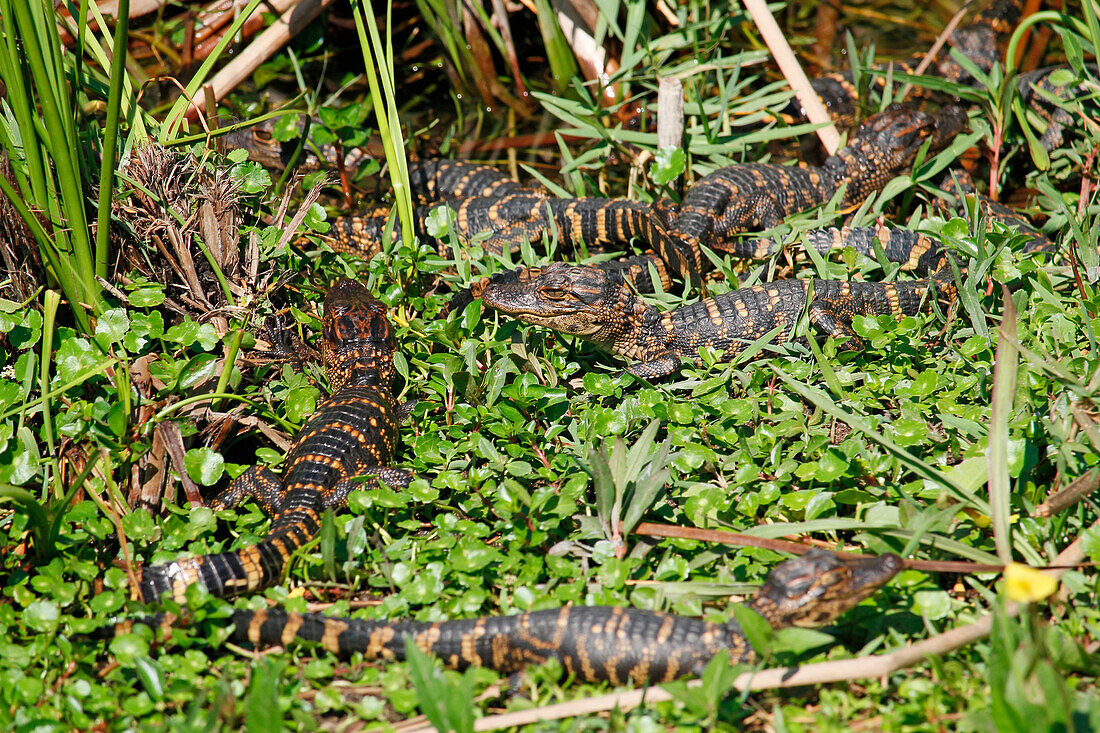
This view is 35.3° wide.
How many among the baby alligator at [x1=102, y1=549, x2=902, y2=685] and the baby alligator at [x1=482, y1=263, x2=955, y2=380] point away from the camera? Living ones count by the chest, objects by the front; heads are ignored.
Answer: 0

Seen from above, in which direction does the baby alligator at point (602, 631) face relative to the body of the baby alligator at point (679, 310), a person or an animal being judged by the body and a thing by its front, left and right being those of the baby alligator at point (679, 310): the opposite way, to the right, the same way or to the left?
the opposite way

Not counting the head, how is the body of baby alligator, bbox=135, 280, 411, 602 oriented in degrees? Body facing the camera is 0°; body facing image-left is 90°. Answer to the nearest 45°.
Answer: approximately 180°

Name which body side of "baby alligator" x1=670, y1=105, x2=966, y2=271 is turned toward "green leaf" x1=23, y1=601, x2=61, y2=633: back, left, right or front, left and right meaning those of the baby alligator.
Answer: back

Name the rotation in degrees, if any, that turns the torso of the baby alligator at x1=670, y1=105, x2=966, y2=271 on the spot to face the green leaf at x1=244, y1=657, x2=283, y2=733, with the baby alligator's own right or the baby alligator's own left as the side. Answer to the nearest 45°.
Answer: approximately 135° to the baby alligator's own right

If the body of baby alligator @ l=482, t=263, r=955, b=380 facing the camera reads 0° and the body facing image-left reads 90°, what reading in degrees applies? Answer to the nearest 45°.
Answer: approximately 90°

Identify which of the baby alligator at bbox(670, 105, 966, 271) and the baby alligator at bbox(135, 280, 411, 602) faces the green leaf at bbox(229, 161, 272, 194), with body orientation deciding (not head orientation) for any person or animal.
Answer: the baby alligator at bbox(135, 280, 411, 602)

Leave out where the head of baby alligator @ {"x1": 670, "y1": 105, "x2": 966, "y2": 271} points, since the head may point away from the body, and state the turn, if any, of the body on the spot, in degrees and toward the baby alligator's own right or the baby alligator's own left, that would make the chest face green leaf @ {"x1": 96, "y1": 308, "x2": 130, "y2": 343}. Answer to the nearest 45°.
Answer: approximately 180°

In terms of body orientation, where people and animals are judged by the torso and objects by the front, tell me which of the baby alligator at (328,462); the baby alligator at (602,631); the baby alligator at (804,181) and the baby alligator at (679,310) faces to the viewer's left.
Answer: the baby alligator at (679,310)

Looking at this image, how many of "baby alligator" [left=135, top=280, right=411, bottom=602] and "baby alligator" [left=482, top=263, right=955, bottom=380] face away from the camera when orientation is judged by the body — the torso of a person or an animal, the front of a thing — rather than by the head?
1

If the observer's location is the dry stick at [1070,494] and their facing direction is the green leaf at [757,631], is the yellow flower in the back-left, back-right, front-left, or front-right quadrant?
front-left

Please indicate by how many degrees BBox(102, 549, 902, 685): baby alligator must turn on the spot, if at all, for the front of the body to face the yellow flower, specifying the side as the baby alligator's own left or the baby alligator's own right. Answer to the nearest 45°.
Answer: approximately 45° to the baby alligator's own right

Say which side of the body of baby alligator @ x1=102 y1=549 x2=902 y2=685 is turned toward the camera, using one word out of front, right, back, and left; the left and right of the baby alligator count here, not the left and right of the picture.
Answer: right

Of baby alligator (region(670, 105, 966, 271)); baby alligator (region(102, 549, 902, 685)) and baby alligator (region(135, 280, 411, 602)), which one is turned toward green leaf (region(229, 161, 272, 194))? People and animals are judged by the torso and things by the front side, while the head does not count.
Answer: baby alligator (region(135, 280, 411, 602))

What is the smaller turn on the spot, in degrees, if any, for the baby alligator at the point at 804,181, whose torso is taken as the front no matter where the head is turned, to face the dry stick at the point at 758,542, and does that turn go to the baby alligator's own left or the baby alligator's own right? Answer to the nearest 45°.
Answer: approximately 135° to the baby alligator's own right
